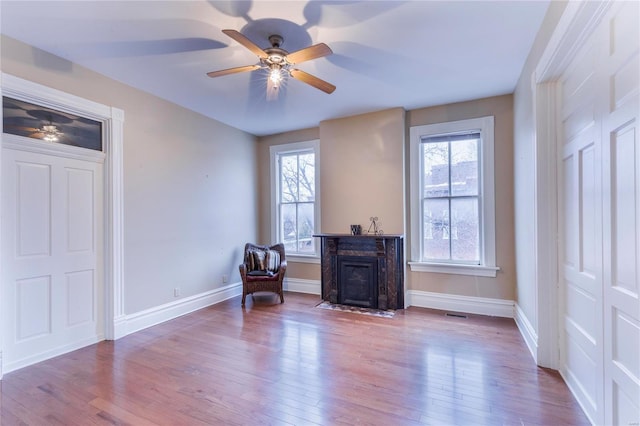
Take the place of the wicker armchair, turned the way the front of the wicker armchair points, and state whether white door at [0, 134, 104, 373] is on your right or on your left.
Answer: on your right

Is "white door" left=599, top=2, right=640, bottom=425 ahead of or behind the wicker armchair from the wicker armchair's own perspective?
ahead

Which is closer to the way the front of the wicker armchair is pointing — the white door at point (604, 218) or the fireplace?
the white door

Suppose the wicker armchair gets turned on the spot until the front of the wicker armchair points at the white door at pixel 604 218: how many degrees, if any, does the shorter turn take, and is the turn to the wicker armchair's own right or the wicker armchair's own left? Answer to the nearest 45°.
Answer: approximately 45° to the wicker armchair's own left

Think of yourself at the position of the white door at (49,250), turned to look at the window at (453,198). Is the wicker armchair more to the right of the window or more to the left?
left

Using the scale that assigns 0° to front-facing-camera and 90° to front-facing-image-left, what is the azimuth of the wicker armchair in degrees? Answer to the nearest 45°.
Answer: approximately 0°

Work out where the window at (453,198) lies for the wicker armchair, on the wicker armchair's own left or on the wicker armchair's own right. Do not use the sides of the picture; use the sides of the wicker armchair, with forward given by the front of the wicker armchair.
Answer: on the wicker armchair's own left

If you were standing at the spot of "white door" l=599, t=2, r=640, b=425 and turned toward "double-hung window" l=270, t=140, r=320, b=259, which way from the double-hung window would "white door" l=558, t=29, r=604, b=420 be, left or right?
right

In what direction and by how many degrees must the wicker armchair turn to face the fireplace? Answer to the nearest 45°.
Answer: approximately 45° to its left

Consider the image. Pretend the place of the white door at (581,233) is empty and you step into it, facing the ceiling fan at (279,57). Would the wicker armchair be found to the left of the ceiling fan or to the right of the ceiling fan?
right

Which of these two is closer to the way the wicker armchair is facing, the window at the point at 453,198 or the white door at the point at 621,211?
the white door

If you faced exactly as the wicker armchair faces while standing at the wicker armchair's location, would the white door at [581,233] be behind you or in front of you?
in front

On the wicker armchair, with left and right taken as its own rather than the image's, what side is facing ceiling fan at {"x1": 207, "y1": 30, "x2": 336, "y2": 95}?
front
